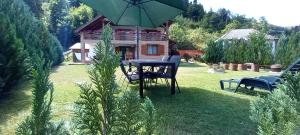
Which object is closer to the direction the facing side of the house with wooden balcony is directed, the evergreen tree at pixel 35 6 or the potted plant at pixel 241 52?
the potted plant

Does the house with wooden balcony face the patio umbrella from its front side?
yes

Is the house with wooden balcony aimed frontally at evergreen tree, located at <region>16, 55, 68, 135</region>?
yes

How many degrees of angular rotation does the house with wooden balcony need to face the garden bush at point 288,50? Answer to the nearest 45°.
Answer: approximately 45° to its left

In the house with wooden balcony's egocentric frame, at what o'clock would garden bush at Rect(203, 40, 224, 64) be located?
The garden bush is roughly at 11 o'clock from the house with wooden balcony.

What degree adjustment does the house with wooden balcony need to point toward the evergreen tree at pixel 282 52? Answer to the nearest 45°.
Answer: approximately 45° to its left

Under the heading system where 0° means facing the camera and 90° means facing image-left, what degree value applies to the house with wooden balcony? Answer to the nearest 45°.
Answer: approximately 0°

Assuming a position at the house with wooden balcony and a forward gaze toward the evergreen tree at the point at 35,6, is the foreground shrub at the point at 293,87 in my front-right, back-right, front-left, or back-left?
back-left

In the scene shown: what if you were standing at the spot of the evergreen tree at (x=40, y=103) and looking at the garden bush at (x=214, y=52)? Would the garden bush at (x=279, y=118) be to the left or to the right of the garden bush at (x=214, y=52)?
right

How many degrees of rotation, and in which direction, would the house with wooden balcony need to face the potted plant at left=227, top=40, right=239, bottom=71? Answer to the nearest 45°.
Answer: approximately 45° to its left
